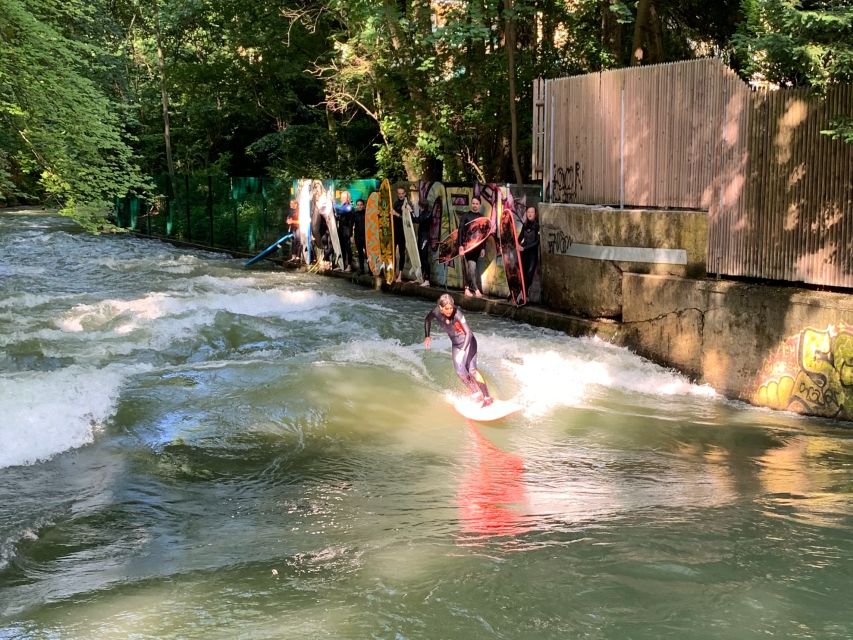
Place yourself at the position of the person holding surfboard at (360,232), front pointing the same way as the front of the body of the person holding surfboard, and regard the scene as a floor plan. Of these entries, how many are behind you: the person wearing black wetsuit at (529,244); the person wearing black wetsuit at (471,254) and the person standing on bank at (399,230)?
0

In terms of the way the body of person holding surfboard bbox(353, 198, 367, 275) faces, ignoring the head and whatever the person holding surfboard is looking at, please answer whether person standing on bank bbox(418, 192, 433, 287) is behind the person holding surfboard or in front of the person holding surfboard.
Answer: in front

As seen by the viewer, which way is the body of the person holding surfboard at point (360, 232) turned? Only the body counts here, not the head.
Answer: toward the camera

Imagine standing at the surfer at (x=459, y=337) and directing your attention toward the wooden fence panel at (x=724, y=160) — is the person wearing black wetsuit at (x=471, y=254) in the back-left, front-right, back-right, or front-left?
front-left

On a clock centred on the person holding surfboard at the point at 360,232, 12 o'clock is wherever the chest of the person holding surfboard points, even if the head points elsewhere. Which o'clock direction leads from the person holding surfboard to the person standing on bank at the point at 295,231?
The person standing on bank is roughly at 5 o'clock from the person holding surfboard.

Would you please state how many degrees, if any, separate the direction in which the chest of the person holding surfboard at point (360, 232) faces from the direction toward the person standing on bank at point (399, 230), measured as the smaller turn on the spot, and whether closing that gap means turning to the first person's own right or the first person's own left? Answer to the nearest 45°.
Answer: approximately 45° to the first person's own left

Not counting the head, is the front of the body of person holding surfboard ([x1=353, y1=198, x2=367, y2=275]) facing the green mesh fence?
no

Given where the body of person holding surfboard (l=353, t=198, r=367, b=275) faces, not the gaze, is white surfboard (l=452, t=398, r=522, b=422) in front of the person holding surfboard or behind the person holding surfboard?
in front

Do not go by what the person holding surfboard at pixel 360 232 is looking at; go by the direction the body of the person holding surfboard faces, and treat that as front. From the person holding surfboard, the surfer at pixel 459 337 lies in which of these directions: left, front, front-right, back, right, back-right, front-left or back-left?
front

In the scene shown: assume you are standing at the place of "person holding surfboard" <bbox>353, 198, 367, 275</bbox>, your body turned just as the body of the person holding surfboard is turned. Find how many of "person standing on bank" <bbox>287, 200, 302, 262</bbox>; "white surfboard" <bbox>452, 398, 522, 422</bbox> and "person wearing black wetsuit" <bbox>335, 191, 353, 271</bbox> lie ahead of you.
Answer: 1
